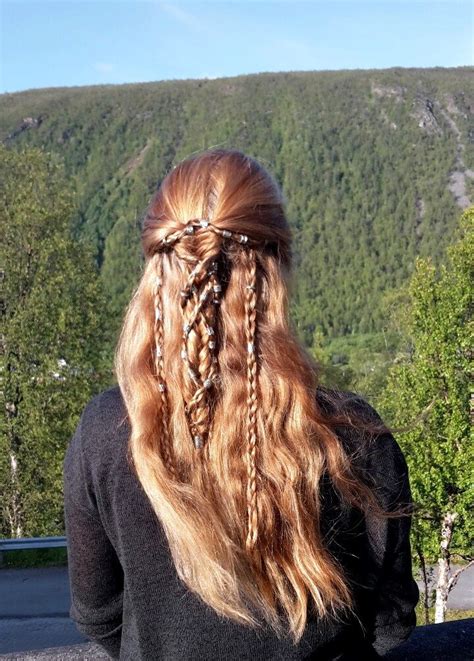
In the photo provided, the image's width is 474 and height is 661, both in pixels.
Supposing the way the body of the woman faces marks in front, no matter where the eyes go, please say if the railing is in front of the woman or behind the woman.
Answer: in front

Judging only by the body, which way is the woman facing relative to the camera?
away from the camera

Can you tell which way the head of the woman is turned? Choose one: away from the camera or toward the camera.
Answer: away from the camera

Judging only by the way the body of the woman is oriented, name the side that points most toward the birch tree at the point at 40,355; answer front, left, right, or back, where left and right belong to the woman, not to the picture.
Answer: front

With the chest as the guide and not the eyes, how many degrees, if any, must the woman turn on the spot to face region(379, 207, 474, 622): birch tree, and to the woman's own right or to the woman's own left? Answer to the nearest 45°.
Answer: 0° — they already face it
